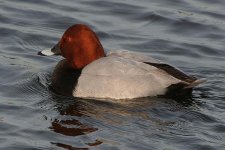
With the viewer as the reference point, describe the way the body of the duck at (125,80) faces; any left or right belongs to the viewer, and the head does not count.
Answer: facing to the left of the viewer
